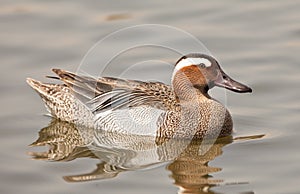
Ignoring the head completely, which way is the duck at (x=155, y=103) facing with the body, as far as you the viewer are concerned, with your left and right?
facing to the right of the viewer
